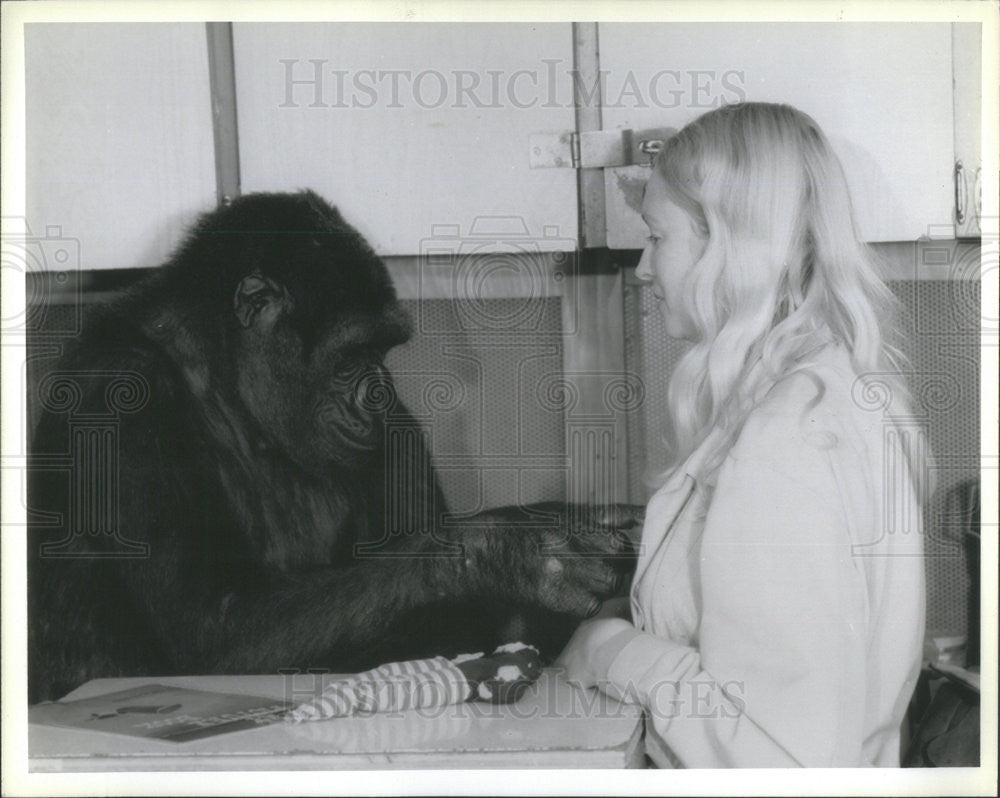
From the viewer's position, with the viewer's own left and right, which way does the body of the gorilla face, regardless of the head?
facing to the right of the viewer

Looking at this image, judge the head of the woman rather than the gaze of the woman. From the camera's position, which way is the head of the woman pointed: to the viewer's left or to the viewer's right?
to the viewer's left

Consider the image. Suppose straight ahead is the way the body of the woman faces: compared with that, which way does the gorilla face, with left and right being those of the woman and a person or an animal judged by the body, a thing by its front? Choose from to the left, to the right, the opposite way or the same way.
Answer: the opposite way

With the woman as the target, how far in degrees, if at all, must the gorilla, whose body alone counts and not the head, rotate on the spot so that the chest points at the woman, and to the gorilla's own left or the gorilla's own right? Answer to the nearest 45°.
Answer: approximately 45° to the gorilla's own right

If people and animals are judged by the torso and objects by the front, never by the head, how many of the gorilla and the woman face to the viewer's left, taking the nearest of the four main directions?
1

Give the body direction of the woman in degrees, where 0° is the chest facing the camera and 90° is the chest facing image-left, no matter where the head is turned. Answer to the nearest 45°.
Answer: approximately 90°
